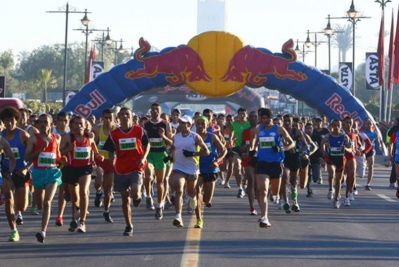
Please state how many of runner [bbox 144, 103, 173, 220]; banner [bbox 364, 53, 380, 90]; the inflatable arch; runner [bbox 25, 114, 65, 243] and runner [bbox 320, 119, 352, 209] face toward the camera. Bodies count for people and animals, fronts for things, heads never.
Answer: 5

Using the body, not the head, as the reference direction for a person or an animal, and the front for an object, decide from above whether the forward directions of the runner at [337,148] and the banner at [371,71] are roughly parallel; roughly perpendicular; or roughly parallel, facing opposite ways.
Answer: roughly parallel

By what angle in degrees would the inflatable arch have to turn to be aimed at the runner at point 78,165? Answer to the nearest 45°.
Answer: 0° — it already faces them

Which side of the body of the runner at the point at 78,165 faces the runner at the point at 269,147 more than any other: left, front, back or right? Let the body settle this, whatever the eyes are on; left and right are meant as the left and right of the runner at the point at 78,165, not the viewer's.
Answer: left

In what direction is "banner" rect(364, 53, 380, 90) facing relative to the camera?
toward the camera

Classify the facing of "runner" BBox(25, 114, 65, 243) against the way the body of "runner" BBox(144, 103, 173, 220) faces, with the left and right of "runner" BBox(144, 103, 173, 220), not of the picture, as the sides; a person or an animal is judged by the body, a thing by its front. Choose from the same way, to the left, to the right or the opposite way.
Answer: the same way

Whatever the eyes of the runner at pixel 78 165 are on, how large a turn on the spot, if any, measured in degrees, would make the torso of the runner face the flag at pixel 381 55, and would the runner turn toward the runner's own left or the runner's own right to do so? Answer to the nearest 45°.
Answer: approximately 135° to the runner's own left

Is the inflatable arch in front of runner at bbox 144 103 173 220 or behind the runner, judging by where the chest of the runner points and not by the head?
behind

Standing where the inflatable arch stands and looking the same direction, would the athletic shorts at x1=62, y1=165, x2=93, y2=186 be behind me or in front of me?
in front

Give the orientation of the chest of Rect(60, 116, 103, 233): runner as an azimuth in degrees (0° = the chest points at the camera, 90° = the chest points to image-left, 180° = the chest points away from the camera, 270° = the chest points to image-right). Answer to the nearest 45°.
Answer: approximately 0°

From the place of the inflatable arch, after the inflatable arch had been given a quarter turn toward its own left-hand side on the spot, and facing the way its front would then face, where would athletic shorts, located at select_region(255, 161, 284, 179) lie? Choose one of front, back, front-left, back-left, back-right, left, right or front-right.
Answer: right

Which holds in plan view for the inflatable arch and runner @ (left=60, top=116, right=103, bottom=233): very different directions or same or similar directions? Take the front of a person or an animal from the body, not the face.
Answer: same or similar directions

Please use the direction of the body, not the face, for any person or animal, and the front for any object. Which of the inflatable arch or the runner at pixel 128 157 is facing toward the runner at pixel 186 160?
the inflatable arch

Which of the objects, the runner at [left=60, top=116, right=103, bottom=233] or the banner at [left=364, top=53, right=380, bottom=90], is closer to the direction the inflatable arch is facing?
the runner

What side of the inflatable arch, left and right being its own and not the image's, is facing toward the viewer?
front

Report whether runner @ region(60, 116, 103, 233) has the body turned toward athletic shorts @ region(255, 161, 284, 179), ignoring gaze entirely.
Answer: no
